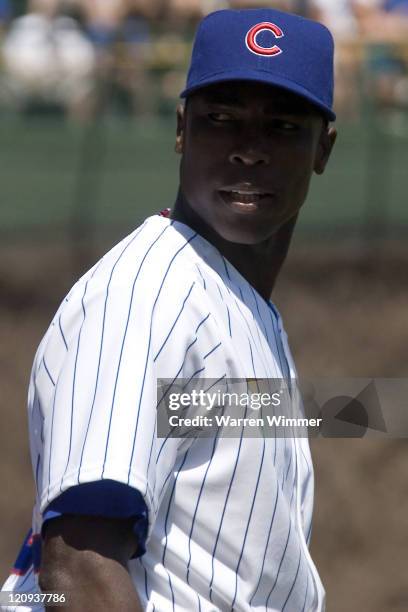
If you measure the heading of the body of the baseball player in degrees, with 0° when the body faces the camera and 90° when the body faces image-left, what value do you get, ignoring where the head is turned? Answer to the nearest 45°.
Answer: approximately 315°
